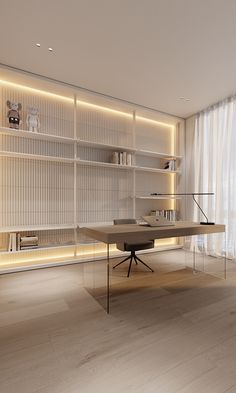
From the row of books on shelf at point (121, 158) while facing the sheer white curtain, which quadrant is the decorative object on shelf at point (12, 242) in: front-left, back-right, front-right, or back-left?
back-right

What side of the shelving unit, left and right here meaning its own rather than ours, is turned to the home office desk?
front

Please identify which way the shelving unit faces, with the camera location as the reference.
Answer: facing the viewer and to the right of the viewer
